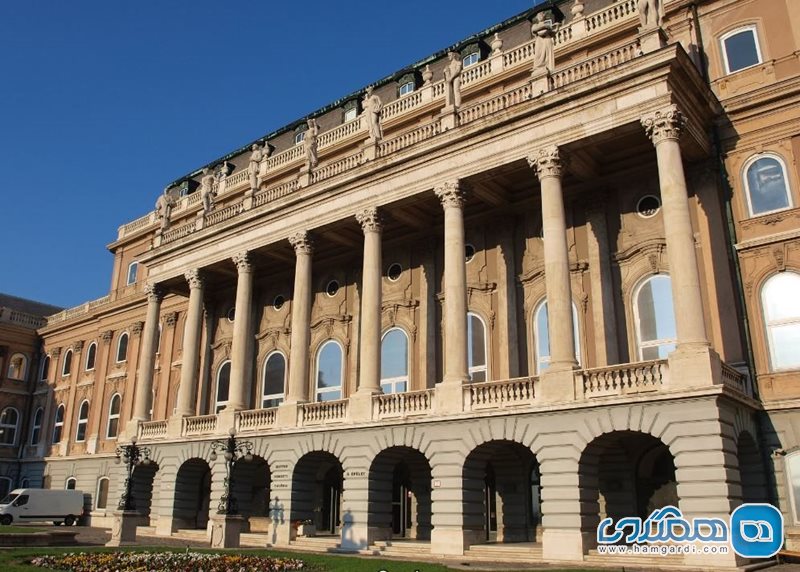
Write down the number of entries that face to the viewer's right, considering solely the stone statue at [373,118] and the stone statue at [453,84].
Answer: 0

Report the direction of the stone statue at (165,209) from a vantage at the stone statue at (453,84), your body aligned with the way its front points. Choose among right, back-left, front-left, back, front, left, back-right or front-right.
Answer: right

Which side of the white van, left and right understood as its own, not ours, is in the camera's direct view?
left

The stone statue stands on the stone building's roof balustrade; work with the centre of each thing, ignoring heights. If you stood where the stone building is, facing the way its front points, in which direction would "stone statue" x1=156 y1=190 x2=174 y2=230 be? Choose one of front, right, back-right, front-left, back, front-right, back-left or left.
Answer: right

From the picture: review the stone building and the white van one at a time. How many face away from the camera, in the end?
0

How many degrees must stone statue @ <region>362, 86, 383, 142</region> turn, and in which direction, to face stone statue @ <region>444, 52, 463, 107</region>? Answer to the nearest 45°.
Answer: approximately 90° to its left

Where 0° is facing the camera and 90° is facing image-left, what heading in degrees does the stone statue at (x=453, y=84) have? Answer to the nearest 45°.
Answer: approximately 45°

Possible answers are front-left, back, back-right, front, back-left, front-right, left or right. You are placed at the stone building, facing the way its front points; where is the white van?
right

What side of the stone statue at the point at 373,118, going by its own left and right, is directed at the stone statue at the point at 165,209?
right
